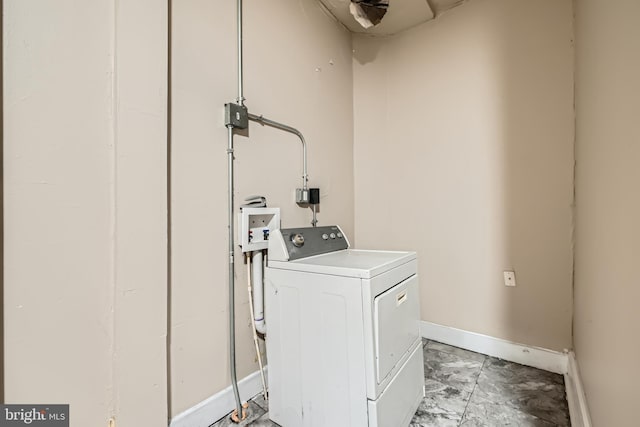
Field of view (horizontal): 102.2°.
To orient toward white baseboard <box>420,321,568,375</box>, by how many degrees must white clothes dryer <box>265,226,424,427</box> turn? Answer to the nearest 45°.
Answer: approximately 90° to its left

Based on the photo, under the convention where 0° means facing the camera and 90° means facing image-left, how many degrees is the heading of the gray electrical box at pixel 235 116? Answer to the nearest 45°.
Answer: approximately 315°

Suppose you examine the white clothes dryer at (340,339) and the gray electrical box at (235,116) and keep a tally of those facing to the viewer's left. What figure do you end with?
0

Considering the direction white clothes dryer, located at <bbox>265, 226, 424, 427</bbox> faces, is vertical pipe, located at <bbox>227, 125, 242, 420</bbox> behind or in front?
behind

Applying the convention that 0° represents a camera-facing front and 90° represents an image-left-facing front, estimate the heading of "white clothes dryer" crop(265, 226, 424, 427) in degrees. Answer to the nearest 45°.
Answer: approximately 315°

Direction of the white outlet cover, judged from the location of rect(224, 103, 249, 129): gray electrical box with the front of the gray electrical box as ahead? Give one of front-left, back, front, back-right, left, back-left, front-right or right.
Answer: front-left
